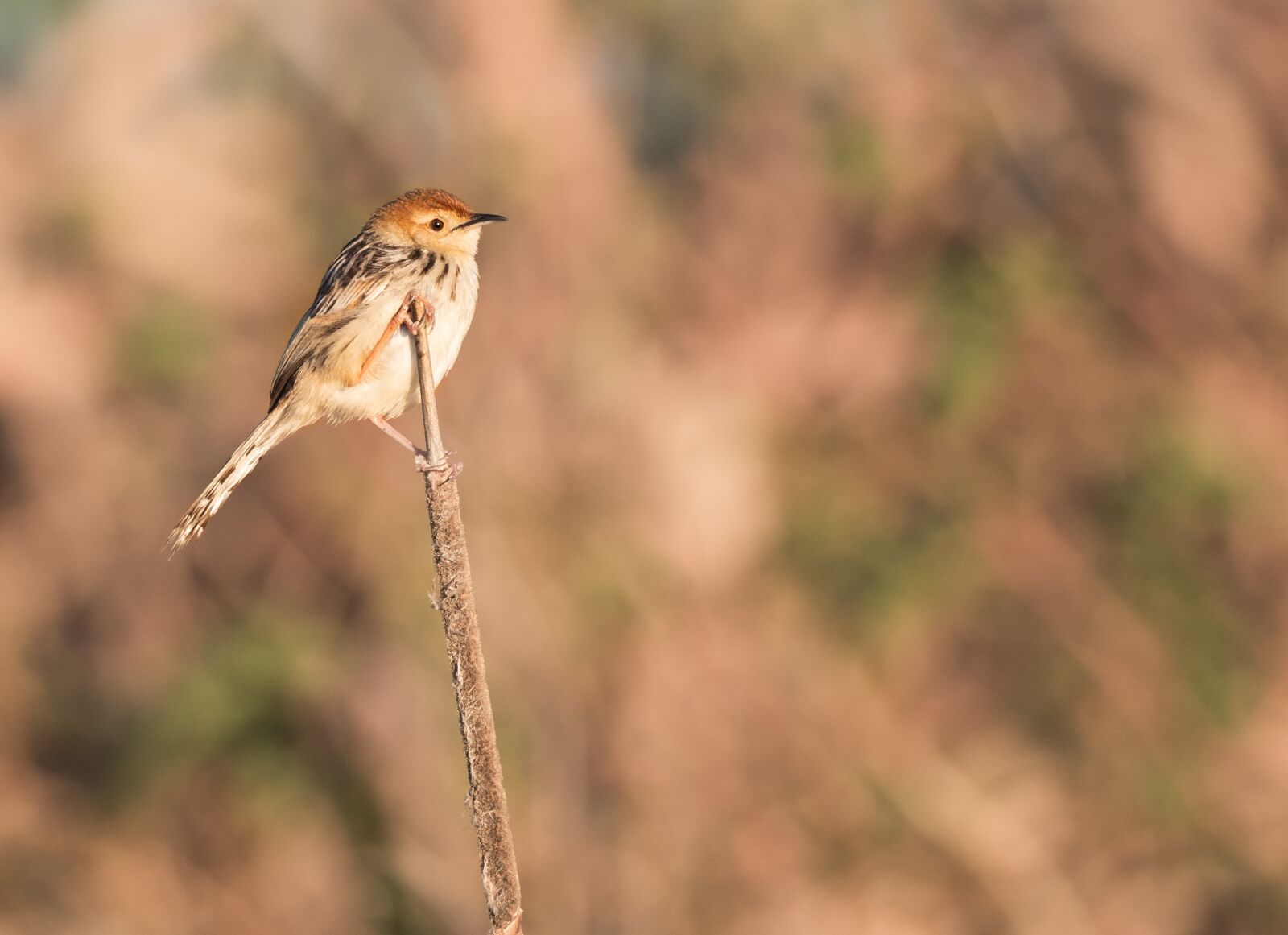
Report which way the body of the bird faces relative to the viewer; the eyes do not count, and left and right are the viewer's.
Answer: facing to the right of the viewer
